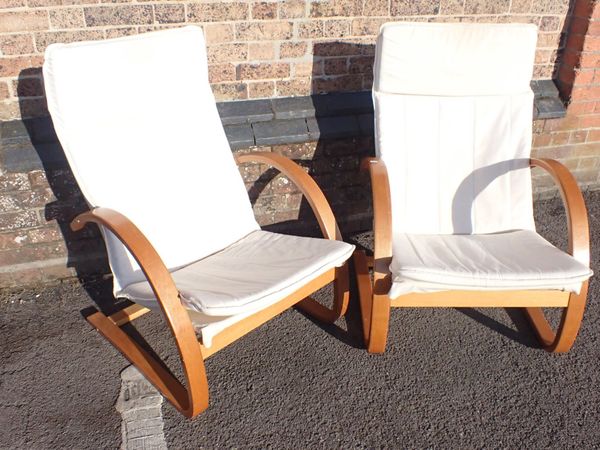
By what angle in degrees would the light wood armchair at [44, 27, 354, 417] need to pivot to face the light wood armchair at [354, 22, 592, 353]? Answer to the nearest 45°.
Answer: approximately 45° to its left
